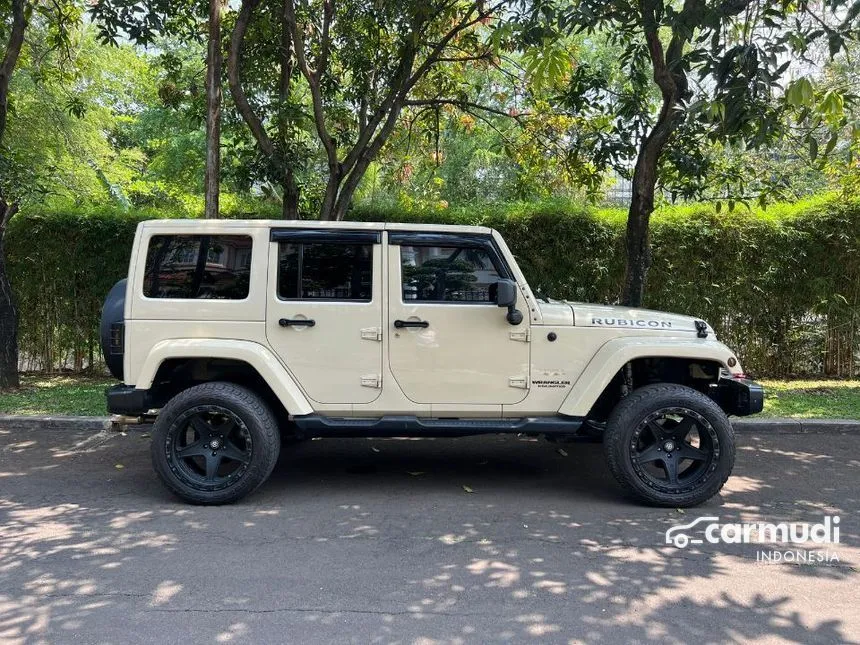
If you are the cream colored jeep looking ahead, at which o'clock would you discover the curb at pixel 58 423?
The curb is roughly at 7 o'clock from the cream colored jeep.

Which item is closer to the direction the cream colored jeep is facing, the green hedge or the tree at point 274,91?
the green hedge

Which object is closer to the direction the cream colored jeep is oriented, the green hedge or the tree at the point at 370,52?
the green hedge

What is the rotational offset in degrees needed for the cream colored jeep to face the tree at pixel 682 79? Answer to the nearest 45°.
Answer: approximately 45° to its left

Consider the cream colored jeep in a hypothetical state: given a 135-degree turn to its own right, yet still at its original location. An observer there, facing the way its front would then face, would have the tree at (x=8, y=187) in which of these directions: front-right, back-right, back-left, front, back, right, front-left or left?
right

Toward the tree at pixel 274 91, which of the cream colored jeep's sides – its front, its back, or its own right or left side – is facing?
left

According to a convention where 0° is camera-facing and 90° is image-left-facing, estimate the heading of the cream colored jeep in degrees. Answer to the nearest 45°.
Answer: approximately 270°

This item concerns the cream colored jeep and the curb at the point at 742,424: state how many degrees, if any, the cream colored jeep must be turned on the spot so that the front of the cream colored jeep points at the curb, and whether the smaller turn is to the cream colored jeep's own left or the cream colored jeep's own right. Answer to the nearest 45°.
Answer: approximately 45° to the cream colored jeep's own left

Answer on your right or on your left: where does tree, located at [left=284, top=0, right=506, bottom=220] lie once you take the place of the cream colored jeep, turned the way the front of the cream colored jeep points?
on your left
